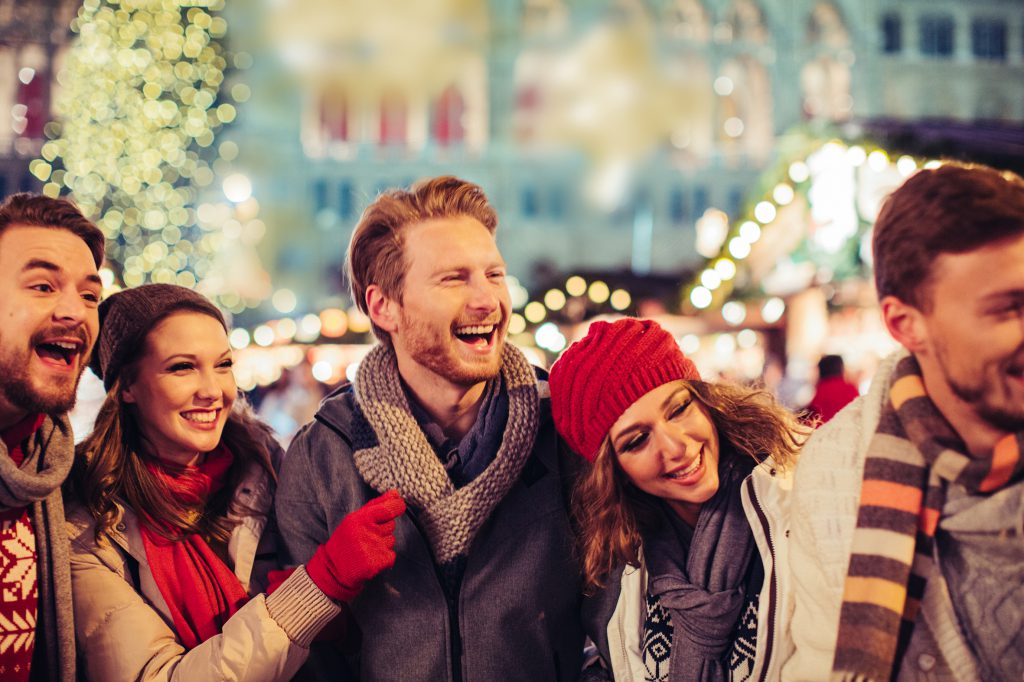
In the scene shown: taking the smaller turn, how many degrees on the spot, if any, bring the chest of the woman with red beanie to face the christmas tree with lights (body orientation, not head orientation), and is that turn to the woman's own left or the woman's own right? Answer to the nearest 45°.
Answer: approximately 135° to the woman's own right

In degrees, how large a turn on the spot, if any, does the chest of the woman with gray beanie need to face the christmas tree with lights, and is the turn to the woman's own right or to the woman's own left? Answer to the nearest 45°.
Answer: approximately 135° to the woman's own left

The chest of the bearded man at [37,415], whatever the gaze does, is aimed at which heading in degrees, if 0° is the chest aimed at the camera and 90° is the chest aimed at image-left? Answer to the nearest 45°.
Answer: approximately 315°

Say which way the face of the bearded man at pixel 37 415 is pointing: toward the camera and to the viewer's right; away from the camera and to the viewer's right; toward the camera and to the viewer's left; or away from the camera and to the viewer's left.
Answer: toward the camera and to the viewer's right

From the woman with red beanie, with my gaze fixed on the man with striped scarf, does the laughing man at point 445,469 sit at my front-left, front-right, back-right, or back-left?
back-right

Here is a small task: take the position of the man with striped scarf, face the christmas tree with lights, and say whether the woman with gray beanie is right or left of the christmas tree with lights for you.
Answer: left

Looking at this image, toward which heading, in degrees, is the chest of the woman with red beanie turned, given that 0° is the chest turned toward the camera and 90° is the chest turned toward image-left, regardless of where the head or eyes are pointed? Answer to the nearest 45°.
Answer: approximately 0°

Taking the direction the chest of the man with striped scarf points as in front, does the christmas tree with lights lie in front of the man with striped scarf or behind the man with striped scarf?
behind

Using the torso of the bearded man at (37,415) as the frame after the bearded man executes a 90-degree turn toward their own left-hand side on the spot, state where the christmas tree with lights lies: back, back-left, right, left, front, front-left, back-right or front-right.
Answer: front-left
